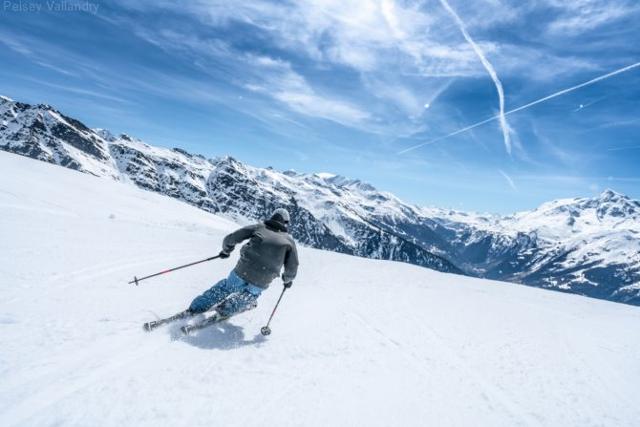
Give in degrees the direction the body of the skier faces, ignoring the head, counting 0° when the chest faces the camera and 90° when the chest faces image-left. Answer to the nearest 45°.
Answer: approximately 225°
